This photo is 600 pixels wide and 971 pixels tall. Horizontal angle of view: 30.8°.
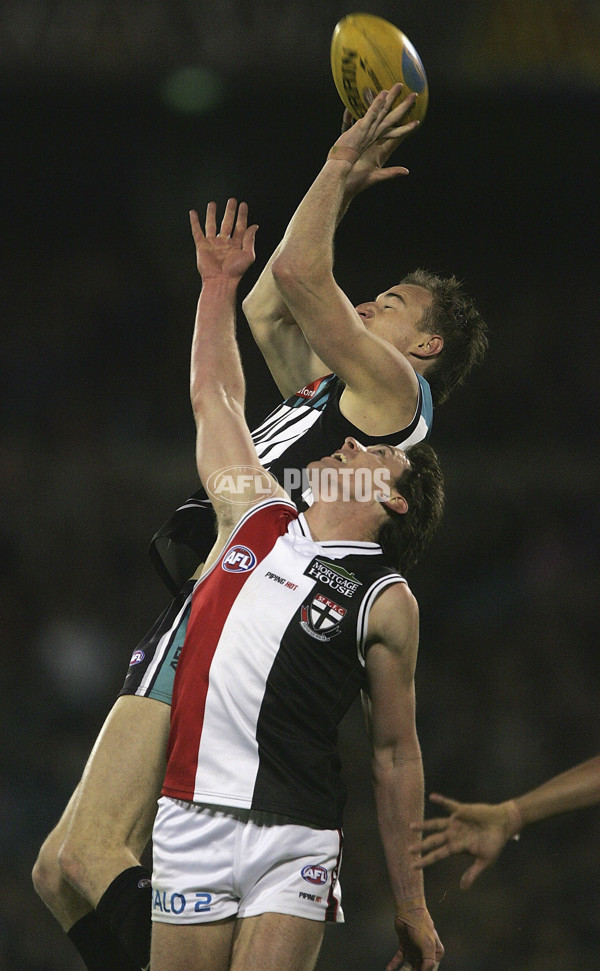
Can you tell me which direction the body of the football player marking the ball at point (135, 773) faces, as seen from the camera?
to the viewer's left
